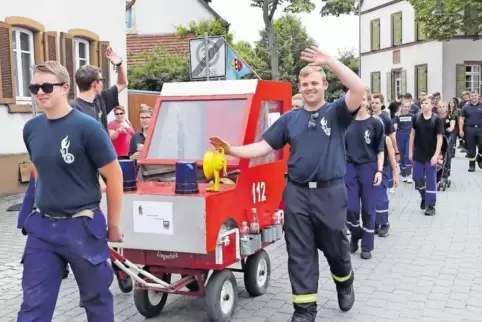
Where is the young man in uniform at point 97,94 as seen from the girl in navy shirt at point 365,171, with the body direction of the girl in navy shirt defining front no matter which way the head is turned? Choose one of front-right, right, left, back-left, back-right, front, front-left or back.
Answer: front-right

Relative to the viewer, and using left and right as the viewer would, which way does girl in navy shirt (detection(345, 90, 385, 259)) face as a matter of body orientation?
facing the viewer

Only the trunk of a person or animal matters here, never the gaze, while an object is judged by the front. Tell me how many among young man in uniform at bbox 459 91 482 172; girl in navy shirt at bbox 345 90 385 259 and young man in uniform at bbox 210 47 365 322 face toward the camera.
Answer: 3

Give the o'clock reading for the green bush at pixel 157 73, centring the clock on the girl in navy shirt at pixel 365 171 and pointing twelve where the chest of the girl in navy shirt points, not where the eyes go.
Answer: The green bush is roughly at 5 o'clock from the girl in navy shirt.

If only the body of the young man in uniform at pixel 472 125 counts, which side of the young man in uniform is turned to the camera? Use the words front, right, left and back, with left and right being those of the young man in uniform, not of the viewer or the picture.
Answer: front

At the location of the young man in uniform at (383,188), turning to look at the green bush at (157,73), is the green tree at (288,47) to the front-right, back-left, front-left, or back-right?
front-right

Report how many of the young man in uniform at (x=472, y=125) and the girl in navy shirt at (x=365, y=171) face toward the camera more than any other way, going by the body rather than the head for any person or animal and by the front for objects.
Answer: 2

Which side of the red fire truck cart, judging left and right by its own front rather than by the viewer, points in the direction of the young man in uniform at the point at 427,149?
back

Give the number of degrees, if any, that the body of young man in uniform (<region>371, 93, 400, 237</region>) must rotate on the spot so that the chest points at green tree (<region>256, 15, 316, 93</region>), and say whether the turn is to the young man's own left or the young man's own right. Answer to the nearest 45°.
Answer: approximately 135° to the young man's own right

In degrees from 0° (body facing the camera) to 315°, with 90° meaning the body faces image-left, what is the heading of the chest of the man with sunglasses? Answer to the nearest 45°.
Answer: approximately 45°

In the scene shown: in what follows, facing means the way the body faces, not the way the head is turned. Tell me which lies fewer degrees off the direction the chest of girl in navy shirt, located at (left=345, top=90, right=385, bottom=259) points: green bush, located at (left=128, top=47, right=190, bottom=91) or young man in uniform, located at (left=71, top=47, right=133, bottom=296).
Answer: the young man in uniform

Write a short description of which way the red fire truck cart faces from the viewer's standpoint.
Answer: facing the viewer and to the left of the viewer
